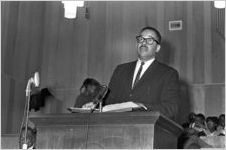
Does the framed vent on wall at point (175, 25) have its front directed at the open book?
yes

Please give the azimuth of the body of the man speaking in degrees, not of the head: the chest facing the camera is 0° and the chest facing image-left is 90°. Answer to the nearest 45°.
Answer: approximately 45°

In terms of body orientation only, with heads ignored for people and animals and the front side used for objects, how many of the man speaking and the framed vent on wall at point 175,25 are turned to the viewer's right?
0

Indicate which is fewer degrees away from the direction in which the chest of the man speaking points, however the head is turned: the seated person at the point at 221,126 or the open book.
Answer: the open book

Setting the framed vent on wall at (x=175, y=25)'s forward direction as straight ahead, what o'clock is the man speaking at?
The man speaking is roughly at 12 o'clock from the framed vent on wall.

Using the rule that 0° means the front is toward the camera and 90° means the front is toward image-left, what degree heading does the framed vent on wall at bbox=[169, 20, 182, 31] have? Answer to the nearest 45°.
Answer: approximately 0°

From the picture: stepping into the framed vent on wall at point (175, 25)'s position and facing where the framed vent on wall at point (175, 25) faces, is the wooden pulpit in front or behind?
in front

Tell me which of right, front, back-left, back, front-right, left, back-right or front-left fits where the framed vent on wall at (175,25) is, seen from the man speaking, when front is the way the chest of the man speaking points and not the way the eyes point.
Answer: back-right
